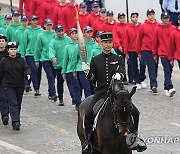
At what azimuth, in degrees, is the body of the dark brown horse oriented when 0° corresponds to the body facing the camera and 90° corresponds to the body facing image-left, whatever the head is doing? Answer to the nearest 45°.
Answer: approximately 315°

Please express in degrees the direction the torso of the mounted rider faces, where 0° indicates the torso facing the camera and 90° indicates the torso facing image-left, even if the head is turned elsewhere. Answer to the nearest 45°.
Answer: approximately 0°
